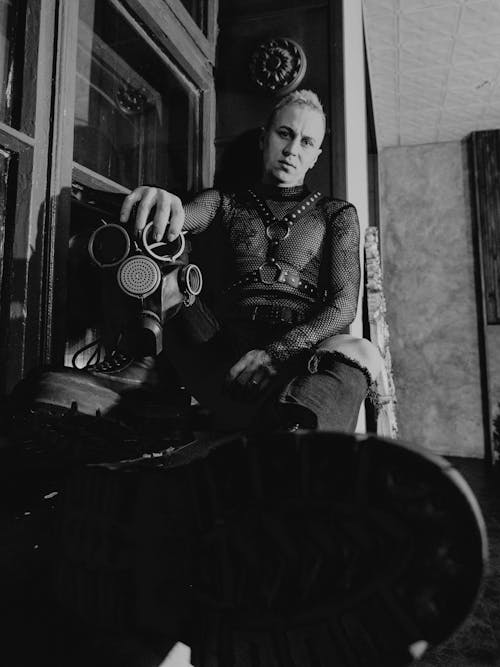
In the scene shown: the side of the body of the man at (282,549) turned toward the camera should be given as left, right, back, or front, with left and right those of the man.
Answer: front

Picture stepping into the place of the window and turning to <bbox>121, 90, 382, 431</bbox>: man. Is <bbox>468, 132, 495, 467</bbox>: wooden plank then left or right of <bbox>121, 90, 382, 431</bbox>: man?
left

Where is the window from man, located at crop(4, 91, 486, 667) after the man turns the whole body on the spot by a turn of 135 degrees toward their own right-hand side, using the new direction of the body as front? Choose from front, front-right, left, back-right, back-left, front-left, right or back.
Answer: front

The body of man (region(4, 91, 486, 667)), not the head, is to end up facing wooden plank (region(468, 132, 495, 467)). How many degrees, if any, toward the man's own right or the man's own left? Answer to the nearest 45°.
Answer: approximately 135° to the man's own left

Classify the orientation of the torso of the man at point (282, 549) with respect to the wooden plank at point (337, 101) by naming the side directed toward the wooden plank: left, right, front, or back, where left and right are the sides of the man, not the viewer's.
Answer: back
